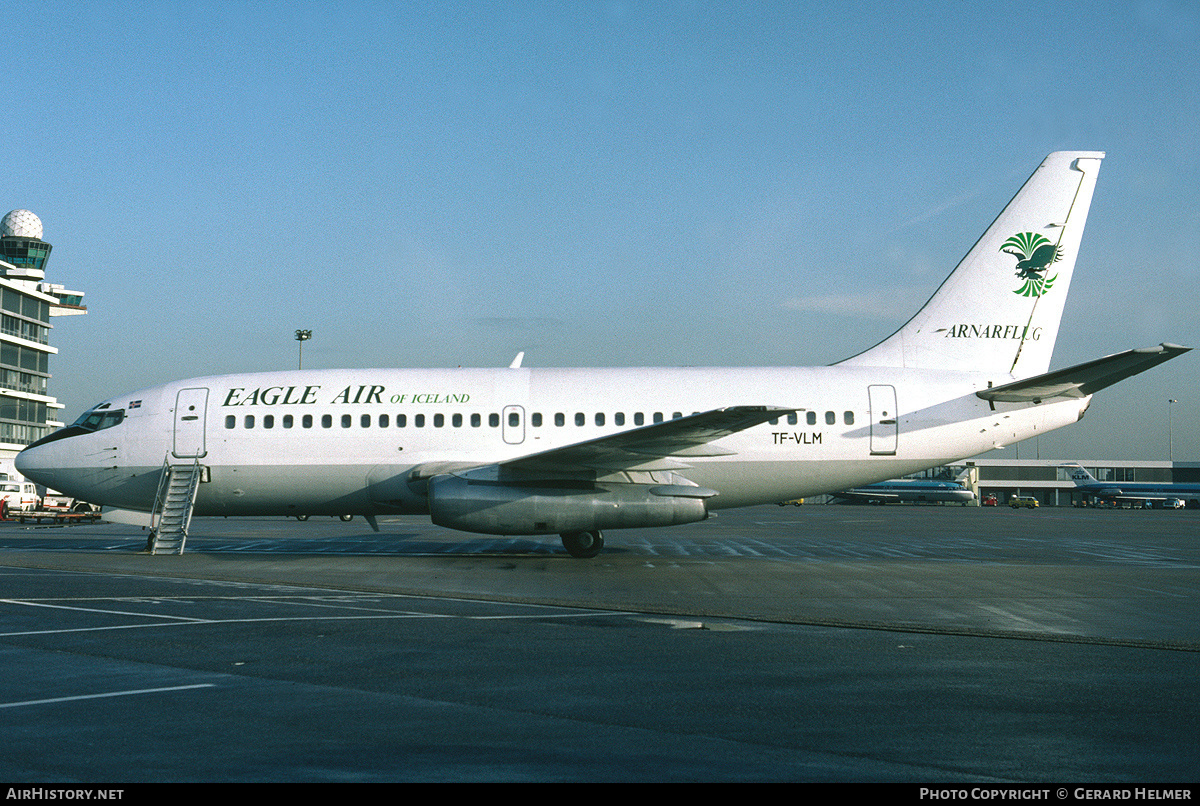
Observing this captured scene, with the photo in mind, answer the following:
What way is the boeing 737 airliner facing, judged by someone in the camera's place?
facing to the left of the viewer
